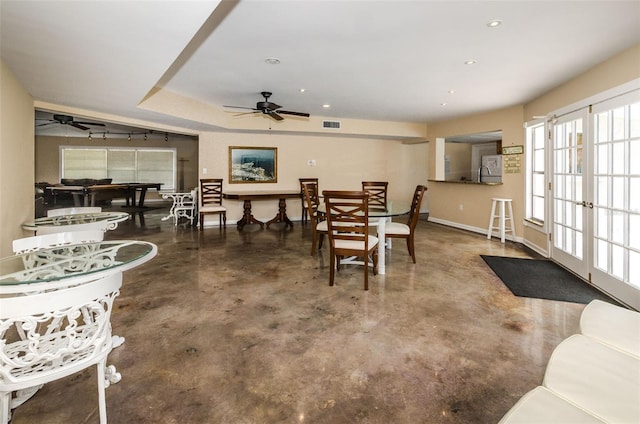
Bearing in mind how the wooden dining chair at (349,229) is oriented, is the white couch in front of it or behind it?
behind

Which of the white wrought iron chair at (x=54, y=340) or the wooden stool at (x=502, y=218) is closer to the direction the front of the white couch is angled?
the white wrought iron chair

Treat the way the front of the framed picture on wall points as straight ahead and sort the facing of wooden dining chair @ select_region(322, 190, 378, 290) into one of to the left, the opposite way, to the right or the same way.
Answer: the opposite way

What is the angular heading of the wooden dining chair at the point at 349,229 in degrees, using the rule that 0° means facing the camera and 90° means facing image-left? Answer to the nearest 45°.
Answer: approximately 180°
